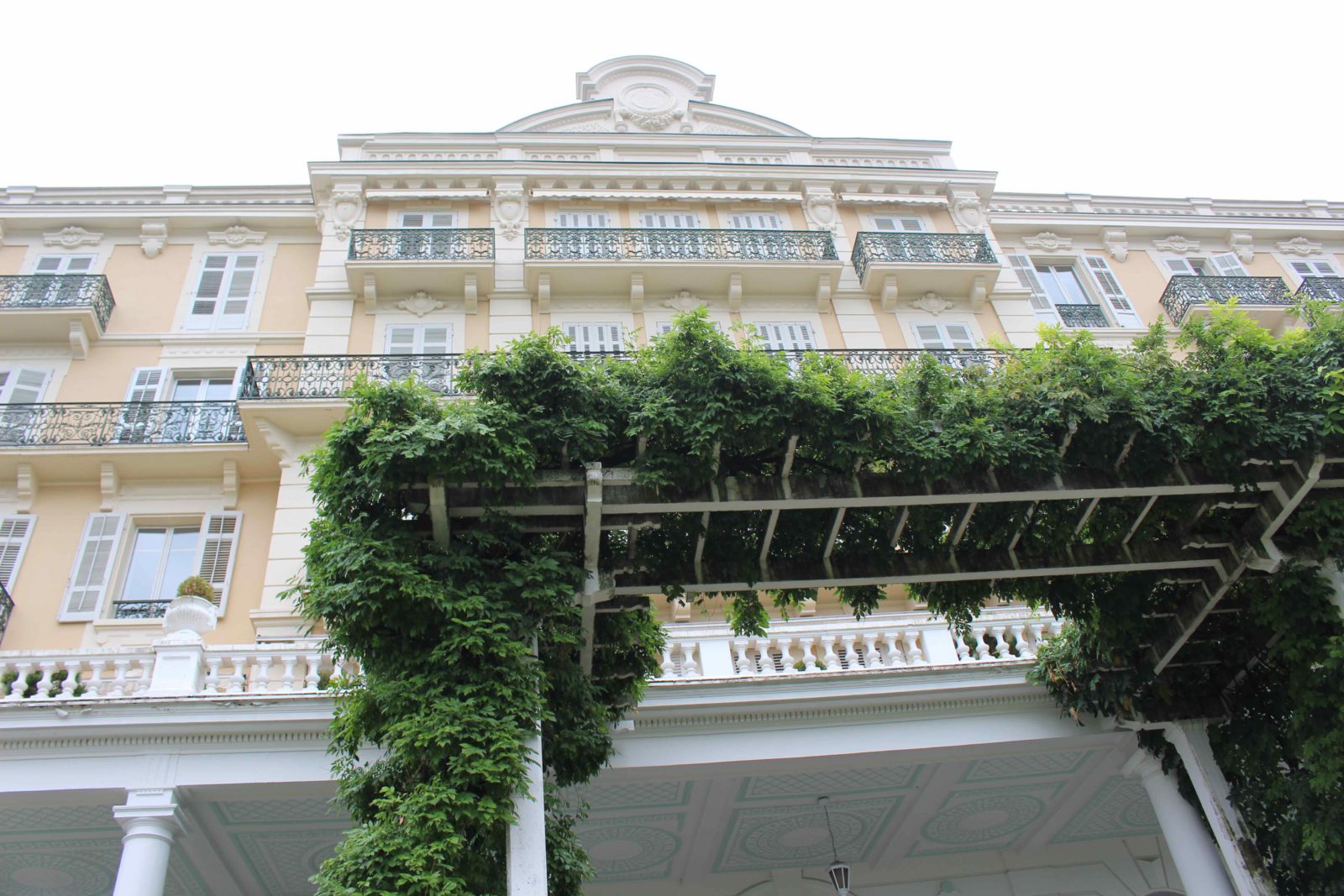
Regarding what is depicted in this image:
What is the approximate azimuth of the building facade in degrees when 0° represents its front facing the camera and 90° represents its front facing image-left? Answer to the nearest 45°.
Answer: approximately 0°
